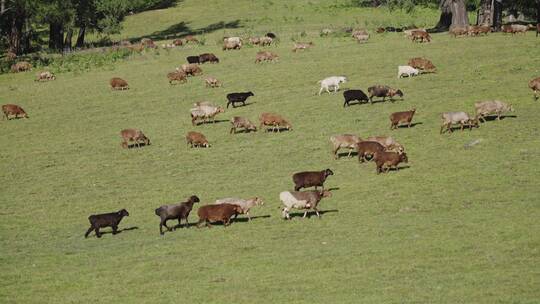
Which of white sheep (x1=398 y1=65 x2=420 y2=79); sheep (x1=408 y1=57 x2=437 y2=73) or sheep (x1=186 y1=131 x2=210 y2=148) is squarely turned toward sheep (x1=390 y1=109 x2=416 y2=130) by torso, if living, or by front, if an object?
sheep (x1=186 y1=131 x2=210 y2=148)

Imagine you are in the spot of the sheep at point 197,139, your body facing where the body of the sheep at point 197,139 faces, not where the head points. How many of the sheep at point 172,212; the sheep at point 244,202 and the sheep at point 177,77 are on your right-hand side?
2

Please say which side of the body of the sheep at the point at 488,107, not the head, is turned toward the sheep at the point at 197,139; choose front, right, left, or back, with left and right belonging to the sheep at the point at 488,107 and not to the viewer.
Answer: back

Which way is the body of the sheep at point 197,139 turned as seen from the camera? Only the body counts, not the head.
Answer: to the viewer's right

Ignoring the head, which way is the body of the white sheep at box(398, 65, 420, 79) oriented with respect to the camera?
to the viewer's right

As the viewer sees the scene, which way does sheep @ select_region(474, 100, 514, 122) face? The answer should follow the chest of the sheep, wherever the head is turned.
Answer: to the viewer's right

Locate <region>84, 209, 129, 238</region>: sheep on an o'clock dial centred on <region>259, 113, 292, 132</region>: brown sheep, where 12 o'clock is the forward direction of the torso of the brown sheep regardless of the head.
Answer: The sheep is roughly at 4 o'clock from the brown sheep.

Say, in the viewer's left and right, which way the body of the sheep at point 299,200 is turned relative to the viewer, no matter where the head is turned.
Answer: facing to the right of the viewer

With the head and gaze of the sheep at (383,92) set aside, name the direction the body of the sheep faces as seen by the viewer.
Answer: to the viewer's right
